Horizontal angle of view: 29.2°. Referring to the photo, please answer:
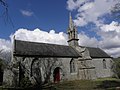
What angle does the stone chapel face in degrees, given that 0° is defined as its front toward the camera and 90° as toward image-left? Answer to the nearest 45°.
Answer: approximately 315°
